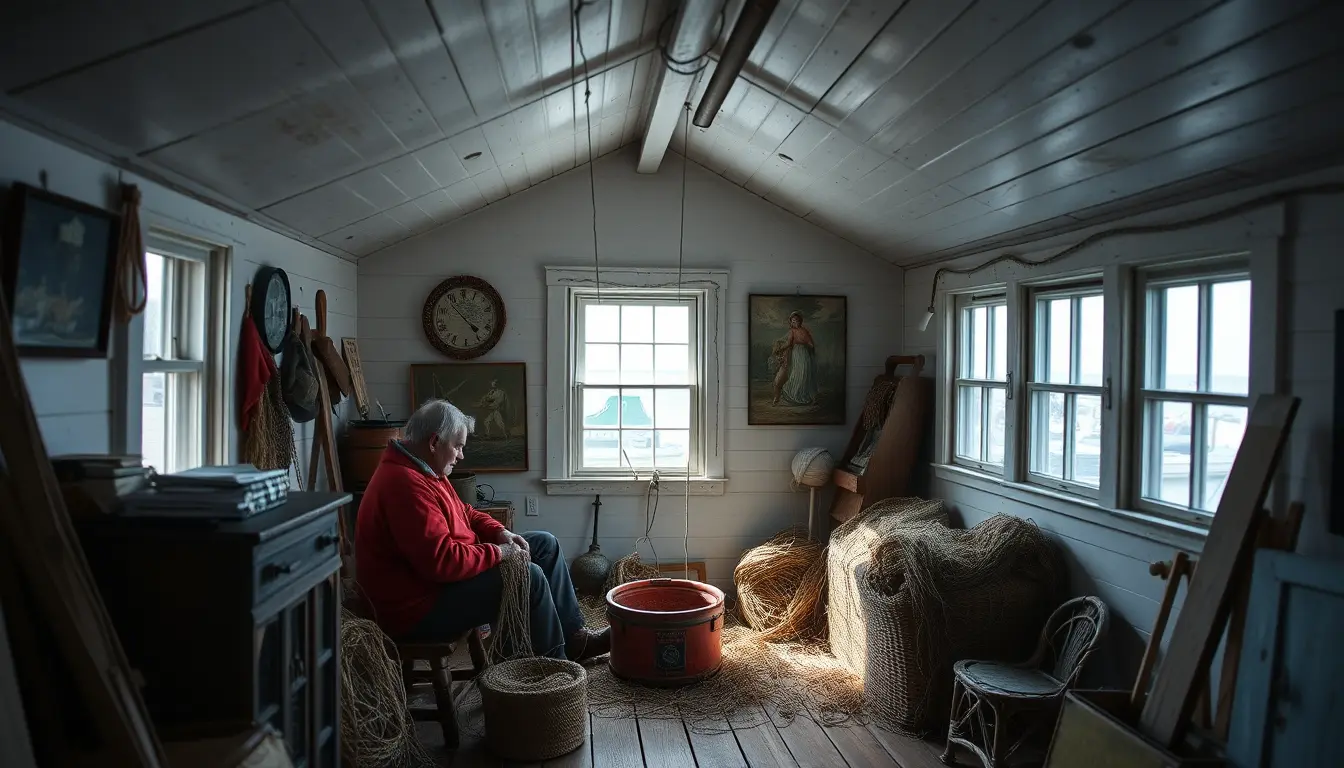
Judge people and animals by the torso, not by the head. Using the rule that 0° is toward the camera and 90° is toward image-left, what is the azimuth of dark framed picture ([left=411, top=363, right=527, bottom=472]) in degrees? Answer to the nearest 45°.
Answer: approximately 0°

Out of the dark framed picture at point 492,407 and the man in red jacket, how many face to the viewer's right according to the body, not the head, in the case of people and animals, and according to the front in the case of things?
1

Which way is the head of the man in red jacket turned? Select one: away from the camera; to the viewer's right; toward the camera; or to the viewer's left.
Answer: to the viewer's right

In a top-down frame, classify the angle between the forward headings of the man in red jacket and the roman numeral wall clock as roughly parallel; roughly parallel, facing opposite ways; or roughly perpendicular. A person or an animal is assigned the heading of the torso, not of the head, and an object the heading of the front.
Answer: roughly perpendicular

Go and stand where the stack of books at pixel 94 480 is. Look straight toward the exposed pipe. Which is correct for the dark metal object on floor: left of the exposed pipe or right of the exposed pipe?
left

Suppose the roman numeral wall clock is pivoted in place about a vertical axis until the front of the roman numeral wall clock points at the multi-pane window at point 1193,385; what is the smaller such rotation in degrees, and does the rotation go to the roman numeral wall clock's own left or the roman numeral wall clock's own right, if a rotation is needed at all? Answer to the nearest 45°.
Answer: approximately 45° to the roman numeral wall clock's own left

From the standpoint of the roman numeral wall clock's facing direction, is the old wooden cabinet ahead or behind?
ahead

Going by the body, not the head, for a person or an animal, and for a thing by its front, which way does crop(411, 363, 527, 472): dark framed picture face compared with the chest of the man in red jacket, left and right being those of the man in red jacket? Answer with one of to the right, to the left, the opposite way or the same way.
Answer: to the right

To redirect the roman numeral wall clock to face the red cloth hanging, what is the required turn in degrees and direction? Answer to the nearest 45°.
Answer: approximately 45° to its right

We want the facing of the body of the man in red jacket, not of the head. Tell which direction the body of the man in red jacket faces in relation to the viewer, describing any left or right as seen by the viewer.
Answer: facing to the right of the viewer

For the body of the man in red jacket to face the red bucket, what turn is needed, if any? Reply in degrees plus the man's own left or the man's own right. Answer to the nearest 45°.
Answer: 0° — they already face it

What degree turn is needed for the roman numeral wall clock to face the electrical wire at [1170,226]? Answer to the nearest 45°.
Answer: approximately 45° to its left

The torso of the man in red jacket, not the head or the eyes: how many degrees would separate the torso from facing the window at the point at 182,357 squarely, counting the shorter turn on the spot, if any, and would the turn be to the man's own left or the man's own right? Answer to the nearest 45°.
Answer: approximately 180°
